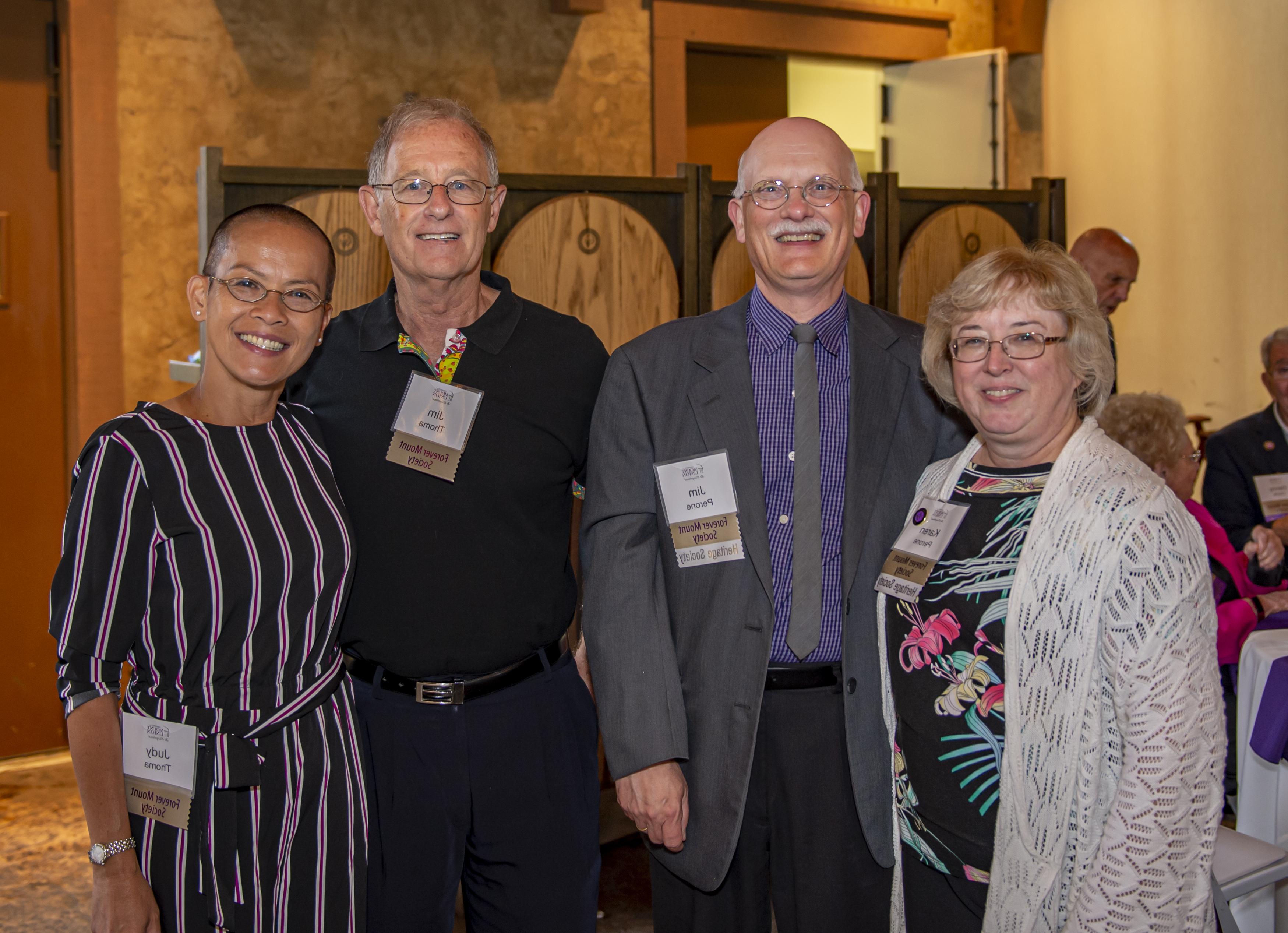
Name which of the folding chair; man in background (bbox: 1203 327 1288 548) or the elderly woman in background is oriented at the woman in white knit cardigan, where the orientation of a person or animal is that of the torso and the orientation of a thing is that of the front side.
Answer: the man in background

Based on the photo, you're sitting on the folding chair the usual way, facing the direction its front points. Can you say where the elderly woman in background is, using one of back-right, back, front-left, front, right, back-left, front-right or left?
front-left

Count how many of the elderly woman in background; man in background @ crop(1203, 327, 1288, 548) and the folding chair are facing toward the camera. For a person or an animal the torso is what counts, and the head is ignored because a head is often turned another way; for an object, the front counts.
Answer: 1

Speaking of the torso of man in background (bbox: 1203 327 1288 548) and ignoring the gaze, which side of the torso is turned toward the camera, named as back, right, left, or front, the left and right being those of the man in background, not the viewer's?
front

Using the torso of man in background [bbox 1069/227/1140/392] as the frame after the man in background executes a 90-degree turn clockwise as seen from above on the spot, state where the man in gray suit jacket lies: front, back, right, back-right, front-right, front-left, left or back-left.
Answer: front-left

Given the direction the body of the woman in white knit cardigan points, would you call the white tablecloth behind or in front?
behind

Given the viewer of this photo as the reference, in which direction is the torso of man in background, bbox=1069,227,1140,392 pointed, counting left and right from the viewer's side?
facing the viewer and to the right of the viewer

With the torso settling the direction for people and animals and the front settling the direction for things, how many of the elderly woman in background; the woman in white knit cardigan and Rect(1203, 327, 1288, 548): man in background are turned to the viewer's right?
1

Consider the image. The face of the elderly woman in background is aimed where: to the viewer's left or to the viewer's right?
to the viewer's right

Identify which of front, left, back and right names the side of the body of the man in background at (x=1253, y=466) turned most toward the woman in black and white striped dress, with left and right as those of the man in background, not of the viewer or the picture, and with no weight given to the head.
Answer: front

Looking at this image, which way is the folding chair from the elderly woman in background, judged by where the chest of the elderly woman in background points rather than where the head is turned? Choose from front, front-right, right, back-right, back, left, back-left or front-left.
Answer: right

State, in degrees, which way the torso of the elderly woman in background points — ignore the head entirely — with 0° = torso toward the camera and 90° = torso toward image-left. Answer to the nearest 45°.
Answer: approximately 270°

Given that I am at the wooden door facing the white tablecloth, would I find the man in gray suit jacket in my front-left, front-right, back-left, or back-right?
front-right
